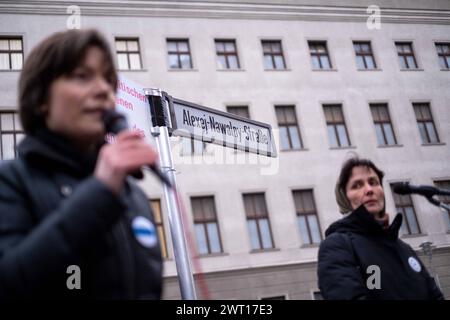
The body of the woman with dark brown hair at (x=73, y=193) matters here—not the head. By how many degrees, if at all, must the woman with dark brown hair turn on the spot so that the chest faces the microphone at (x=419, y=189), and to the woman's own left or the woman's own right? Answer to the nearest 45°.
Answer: approximately 90° to the woman's own left

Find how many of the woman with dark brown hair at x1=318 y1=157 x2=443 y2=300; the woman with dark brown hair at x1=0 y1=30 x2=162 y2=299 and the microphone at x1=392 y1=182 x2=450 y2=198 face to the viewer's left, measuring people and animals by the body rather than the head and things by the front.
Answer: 1

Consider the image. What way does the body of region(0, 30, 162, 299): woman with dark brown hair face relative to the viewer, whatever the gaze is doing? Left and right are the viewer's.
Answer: facing the viewer and to the right of the viewer

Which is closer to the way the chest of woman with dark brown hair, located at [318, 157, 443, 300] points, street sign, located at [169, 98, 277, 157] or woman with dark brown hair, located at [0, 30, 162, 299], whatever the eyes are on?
the woman with dark brown hair

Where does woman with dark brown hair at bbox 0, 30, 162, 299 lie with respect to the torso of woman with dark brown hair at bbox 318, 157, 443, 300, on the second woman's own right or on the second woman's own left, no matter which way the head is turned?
on the second woman's own right

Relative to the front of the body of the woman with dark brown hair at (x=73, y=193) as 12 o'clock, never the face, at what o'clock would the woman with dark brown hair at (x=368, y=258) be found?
the woman with dark brown hair at (x=368, y=258) is roughly at 9 o'clock from the woman with dark brown hair at (x=73, y=193).

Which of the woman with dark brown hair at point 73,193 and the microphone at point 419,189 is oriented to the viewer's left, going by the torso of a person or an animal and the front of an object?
the microphone

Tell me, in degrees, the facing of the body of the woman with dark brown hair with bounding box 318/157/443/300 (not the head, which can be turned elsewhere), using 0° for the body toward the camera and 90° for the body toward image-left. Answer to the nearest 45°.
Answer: approximately 315°

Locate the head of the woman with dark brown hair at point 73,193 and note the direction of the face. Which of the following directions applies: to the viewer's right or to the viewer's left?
to the viewer's right

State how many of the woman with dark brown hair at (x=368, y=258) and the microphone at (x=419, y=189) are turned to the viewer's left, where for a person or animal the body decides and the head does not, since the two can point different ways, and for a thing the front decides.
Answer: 1

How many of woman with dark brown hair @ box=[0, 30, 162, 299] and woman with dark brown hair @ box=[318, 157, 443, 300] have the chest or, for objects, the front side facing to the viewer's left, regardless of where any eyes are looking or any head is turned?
0

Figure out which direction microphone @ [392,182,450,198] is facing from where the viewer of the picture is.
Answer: facing to the left of the viewer
